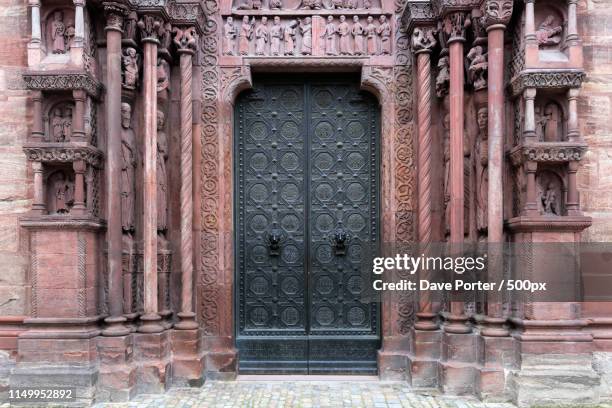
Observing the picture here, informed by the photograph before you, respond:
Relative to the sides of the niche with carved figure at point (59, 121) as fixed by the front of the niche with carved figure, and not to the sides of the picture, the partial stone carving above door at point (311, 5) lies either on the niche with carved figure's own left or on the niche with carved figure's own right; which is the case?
on the niche with carved figure's own left

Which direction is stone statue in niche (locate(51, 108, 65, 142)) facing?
toward the camera

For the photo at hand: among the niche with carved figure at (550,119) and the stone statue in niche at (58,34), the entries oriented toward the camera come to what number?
2

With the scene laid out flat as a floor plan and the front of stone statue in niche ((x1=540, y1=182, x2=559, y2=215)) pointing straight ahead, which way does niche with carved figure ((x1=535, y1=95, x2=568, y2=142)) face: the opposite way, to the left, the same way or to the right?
the same way

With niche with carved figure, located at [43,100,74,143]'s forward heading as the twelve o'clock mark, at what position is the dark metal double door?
The dark metal double door is roughly at 9 o'clock from the niche with carved figure.

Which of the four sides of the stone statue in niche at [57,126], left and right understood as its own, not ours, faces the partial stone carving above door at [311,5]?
left

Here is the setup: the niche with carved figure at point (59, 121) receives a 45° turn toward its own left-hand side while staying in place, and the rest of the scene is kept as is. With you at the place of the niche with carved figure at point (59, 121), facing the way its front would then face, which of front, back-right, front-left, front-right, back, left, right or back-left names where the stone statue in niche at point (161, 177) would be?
front-left

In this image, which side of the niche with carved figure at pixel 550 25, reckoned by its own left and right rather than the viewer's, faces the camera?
front

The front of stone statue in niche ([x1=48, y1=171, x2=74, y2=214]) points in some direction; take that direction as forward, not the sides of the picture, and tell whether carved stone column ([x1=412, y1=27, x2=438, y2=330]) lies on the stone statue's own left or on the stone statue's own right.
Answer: on the stone statue's own left

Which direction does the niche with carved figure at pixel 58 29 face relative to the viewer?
toward the camera

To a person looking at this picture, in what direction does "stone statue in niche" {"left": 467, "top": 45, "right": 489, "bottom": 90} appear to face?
facing the viewer and to the left of the viewer

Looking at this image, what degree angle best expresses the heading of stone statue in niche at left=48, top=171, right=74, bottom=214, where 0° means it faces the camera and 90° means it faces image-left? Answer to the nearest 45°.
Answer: approximately 0°

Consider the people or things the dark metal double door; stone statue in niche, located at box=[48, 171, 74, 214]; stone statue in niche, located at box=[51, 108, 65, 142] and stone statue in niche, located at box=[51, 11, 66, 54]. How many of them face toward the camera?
4
